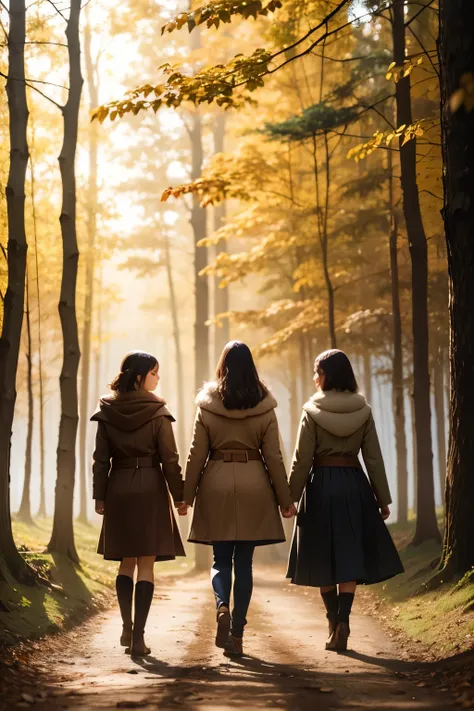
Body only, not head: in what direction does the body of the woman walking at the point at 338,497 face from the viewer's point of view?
away from the camera

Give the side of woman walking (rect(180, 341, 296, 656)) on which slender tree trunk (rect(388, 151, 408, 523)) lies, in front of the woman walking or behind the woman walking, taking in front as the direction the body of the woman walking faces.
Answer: in front

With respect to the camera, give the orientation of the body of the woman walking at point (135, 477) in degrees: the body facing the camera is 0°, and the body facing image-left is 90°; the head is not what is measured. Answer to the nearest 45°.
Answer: approximately 180°

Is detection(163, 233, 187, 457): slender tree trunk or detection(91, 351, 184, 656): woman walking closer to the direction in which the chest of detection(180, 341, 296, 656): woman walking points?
the slender tree trunk

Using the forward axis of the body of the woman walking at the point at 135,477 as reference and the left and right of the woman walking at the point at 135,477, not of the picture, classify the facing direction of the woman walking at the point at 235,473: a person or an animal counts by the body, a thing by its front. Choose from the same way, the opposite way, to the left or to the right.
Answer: the same way

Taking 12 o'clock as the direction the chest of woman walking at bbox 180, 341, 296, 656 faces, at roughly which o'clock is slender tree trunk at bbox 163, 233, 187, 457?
The slender tree trunk is roughly at 12 o'clock from the woman walking.

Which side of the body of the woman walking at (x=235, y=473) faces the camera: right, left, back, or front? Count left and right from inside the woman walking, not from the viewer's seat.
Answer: back

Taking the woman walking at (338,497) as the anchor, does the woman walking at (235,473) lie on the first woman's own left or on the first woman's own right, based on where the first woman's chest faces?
on the first woman's own left

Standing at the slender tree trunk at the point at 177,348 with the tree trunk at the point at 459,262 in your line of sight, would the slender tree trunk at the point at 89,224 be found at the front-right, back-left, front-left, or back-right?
front-right

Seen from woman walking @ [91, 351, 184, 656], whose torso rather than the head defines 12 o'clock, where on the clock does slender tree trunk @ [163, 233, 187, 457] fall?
The slender tree trunk is roughly at 12 o'clock from the woman walking.

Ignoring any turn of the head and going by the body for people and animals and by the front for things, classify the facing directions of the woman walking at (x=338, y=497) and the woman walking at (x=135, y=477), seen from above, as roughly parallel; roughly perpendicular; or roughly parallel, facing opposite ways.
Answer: roughly parallel

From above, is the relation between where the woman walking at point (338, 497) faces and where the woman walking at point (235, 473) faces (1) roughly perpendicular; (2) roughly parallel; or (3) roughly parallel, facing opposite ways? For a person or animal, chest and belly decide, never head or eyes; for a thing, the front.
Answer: roughly parallel

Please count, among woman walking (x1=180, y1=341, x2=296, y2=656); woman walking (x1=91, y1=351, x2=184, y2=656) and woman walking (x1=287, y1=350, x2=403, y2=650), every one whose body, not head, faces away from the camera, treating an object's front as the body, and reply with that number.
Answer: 3

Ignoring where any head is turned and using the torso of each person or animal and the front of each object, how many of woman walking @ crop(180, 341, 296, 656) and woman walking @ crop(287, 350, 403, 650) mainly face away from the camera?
2
